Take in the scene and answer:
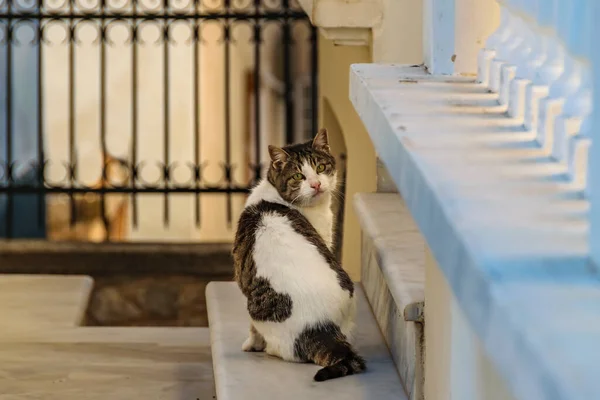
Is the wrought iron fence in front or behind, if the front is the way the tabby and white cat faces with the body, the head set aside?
in front

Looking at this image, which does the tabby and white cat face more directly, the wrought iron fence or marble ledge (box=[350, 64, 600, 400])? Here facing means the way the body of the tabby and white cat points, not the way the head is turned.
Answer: the wrought iron fence

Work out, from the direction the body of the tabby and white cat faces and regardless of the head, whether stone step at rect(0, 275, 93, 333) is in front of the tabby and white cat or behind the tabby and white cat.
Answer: in front

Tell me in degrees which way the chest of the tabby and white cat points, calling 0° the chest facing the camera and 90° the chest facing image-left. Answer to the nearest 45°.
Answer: approximately 135°
